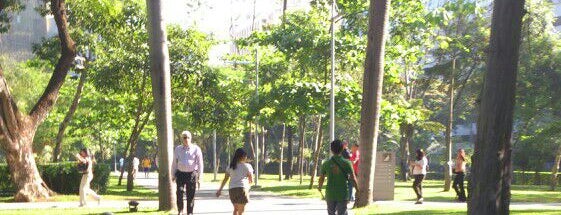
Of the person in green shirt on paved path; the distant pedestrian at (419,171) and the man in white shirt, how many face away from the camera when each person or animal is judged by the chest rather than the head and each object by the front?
1

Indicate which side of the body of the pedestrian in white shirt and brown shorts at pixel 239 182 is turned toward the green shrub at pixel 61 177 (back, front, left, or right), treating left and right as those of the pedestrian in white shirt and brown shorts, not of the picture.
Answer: left

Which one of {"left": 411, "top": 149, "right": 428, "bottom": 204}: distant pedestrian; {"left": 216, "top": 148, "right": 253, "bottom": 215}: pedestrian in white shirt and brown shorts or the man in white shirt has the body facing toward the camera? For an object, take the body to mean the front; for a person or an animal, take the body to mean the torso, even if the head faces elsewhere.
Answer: the man in white shirt

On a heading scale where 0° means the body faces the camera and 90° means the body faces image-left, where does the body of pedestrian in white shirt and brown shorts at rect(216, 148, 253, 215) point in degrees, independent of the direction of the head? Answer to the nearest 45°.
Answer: approximately 225°

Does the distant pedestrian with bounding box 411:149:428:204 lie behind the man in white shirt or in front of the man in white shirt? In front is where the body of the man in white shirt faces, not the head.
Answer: behind

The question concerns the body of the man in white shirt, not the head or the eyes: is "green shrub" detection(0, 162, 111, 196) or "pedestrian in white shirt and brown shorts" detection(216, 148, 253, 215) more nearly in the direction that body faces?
the pedestrian in white shirt and brown shorts

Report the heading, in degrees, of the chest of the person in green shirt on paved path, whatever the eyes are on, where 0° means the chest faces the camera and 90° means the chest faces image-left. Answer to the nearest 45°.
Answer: approximately 180°
